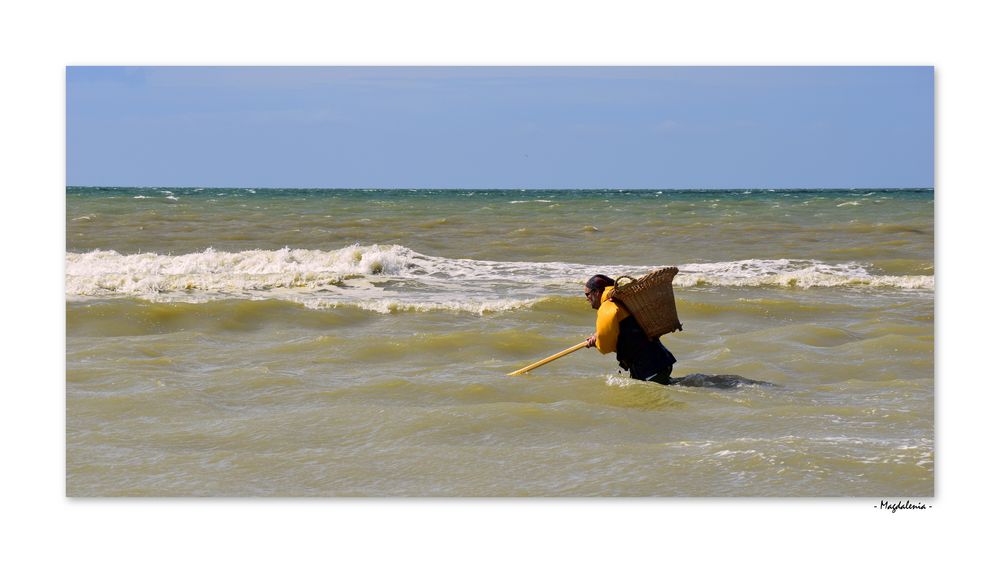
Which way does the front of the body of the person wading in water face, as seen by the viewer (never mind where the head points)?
to the viewer's left

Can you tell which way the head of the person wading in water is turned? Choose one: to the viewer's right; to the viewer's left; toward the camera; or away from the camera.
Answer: to the viewer's left

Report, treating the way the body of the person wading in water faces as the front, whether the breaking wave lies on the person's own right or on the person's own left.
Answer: on the person's own right
